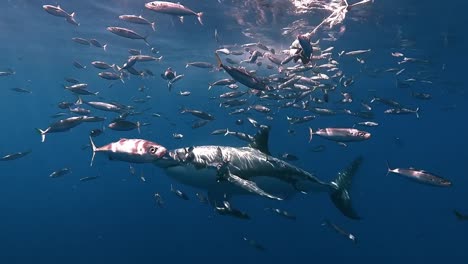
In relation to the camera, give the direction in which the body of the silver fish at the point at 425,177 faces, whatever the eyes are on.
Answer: to the viewer's right

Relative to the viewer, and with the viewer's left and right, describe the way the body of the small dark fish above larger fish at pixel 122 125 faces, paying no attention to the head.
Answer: facing to the left of the viewer

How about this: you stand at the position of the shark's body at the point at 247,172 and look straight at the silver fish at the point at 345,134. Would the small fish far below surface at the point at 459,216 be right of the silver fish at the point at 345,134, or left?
right

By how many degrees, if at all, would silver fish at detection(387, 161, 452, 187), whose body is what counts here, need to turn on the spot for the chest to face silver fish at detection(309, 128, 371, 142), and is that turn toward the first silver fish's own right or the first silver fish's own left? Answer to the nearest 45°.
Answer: approximately 180°

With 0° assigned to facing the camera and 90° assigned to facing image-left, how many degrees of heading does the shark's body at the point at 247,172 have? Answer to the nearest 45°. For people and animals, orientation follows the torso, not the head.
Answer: approximately 90°

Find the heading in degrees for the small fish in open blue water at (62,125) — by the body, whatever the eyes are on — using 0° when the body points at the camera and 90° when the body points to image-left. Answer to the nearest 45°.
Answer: approximately 270°

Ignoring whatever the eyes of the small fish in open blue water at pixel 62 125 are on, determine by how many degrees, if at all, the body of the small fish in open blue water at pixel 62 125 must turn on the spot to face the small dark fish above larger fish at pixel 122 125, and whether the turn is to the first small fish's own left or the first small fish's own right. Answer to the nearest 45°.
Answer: approximately 45° to the first small fish's own right

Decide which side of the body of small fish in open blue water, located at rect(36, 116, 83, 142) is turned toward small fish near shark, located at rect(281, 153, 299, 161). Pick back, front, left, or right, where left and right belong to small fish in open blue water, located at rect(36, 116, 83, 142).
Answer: front

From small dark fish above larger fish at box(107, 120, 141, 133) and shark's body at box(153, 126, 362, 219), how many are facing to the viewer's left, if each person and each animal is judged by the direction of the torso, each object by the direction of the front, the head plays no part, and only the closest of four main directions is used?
2

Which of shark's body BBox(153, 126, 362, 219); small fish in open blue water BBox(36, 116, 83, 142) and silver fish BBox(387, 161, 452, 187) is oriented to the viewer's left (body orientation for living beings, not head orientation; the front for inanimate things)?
the shark's body

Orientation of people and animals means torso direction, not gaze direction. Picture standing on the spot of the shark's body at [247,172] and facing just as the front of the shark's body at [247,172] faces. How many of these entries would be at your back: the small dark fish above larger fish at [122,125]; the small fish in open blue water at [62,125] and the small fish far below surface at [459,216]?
1

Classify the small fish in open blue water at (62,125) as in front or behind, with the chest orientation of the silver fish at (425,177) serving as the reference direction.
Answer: behind

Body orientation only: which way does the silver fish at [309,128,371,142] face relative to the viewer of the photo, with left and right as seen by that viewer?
facing to the right of the viewer
